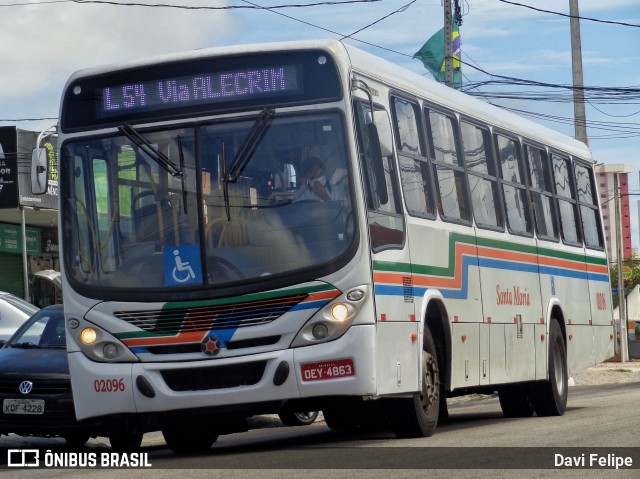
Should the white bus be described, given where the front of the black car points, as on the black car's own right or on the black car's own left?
on the black car's own left

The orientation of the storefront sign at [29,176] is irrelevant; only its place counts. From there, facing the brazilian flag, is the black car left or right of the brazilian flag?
right

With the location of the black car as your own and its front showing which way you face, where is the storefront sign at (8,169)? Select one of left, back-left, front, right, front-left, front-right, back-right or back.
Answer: back-right

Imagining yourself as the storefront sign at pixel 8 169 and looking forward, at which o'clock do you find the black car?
The black car is roughly at 12 o'clock from the storefront sign.

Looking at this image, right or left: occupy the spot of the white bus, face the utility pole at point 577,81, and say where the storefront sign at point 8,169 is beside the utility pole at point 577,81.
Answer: left

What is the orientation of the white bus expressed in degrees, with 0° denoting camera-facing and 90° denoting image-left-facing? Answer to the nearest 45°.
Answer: approximately 45°

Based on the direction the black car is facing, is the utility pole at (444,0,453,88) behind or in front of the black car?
behind

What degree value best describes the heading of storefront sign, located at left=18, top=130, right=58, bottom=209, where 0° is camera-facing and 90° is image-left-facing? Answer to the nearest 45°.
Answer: approximately 0°
